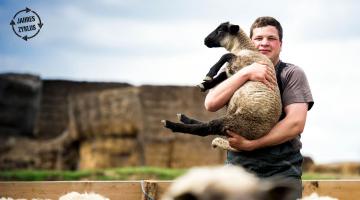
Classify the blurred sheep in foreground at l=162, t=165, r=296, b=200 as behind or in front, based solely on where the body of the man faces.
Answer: in front

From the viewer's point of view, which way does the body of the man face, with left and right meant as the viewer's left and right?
facing the viewer and to the left of the viewer

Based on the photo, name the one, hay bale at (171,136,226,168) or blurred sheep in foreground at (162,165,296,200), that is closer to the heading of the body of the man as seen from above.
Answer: the blurred sheep in foreground
